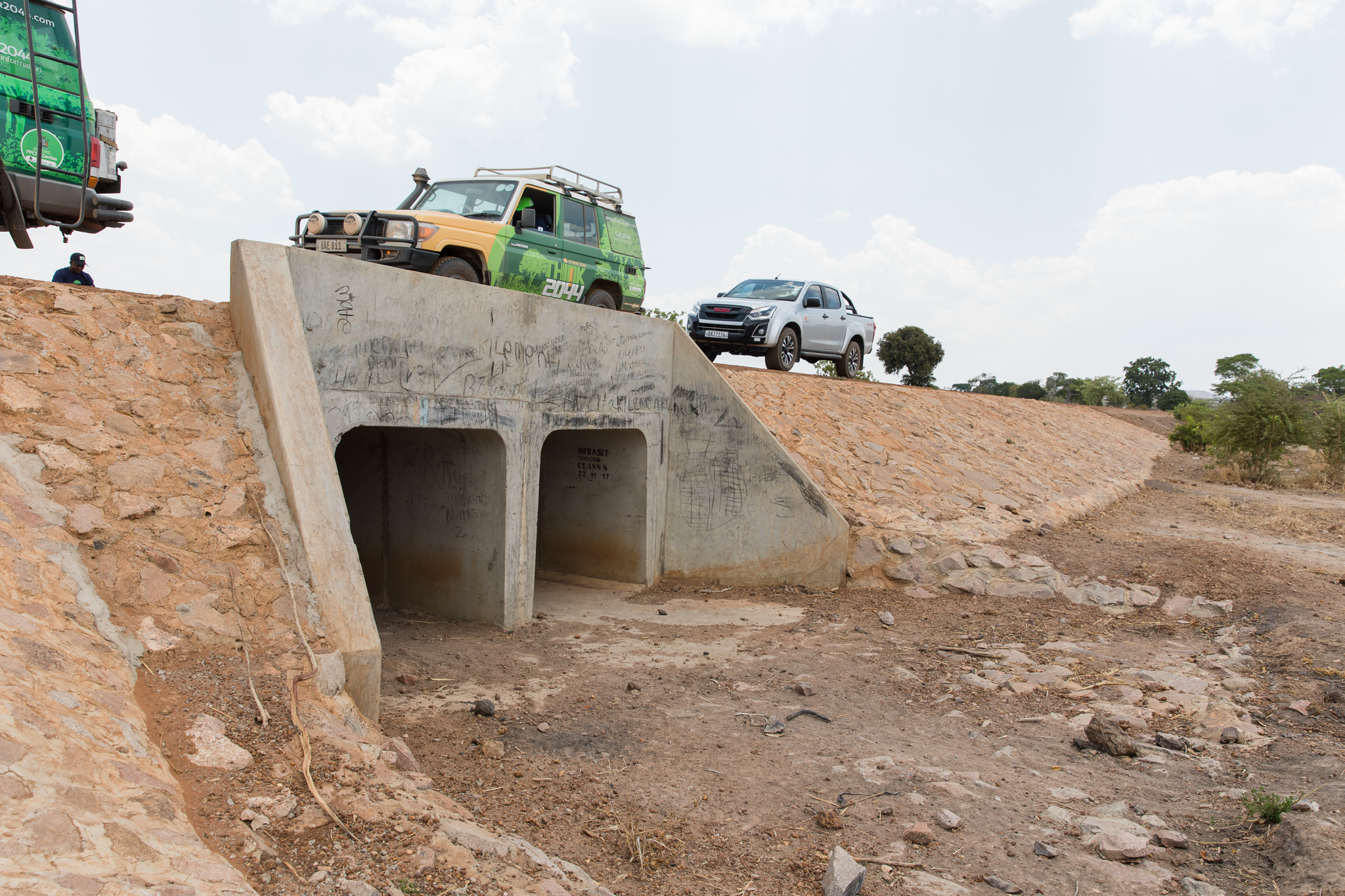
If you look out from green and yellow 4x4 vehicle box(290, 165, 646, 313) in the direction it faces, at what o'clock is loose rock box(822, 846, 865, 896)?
The loose rock is roughly at 10 o'clock from the green and yellow 4x4 vehicle.

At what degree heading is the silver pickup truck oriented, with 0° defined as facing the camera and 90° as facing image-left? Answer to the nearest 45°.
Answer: approximately 45°

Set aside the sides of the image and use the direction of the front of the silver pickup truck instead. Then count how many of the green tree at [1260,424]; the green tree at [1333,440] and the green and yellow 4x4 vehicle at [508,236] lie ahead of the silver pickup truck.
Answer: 1

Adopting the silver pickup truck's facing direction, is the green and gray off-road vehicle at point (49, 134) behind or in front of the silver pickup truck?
in front

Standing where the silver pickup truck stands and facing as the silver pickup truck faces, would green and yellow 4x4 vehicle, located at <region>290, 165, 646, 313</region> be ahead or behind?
ahead

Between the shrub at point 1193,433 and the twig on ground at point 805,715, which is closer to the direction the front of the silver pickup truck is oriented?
the twig on ground

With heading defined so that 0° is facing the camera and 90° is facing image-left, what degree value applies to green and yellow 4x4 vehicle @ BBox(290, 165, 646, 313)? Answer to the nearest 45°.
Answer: approximately 45°

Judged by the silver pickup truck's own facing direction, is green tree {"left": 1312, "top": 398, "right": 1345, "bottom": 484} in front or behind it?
behind

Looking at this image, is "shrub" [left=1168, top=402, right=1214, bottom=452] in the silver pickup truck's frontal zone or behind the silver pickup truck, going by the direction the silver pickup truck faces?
behind

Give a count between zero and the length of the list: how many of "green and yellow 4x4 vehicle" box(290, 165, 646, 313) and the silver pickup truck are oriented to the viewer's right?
0

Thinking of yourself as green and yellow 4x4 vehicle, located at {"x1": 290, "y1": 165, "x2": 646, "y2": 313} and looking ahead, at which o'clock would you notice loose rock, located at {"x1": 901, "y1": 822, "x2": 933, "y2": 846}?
The loose rock is roughly at 10 o'clock from the green and yellow 4x4 vehicle.
